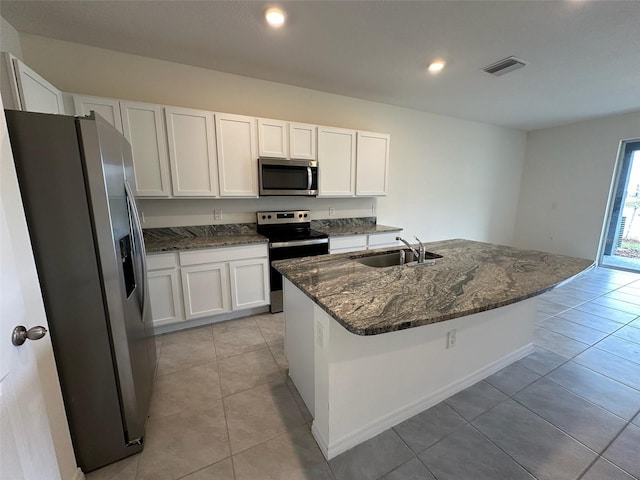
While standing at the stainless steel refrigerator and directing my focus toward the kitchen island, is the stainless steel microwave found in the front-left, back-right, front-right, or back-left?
front-left

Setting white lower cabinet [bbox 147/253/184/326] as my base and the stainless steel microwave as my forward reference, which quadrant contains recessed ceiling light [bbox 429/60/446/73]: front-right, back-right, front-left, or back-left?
front-right

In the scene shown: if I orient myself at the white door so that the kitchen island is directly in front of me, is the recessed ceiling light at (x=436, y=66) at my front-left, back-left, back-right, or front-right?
front-left

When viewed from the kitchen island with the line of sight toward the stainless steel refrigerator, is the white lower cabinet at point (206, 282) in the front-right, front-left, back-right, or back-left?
front-right

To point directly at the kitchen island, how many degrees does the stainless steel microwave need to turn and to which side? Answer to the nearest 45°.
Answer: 0° — it already faces it

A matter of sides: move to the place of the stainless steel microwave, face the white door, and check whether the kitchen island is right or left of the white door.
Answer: left

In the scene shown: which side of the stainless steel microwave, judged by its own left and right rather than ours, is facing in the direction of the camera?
front

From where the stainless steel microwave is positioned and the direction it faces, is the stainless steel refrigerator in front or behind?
in front

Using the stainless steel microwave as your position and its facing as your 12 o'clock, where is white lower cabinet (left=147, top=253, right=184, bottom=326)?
The white lower cabinet is roughly at 2 o'clock from the stainless steel microwave.

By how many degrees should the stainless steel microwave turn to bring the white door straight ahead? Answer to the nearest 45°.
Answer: approximately 45° to its right
